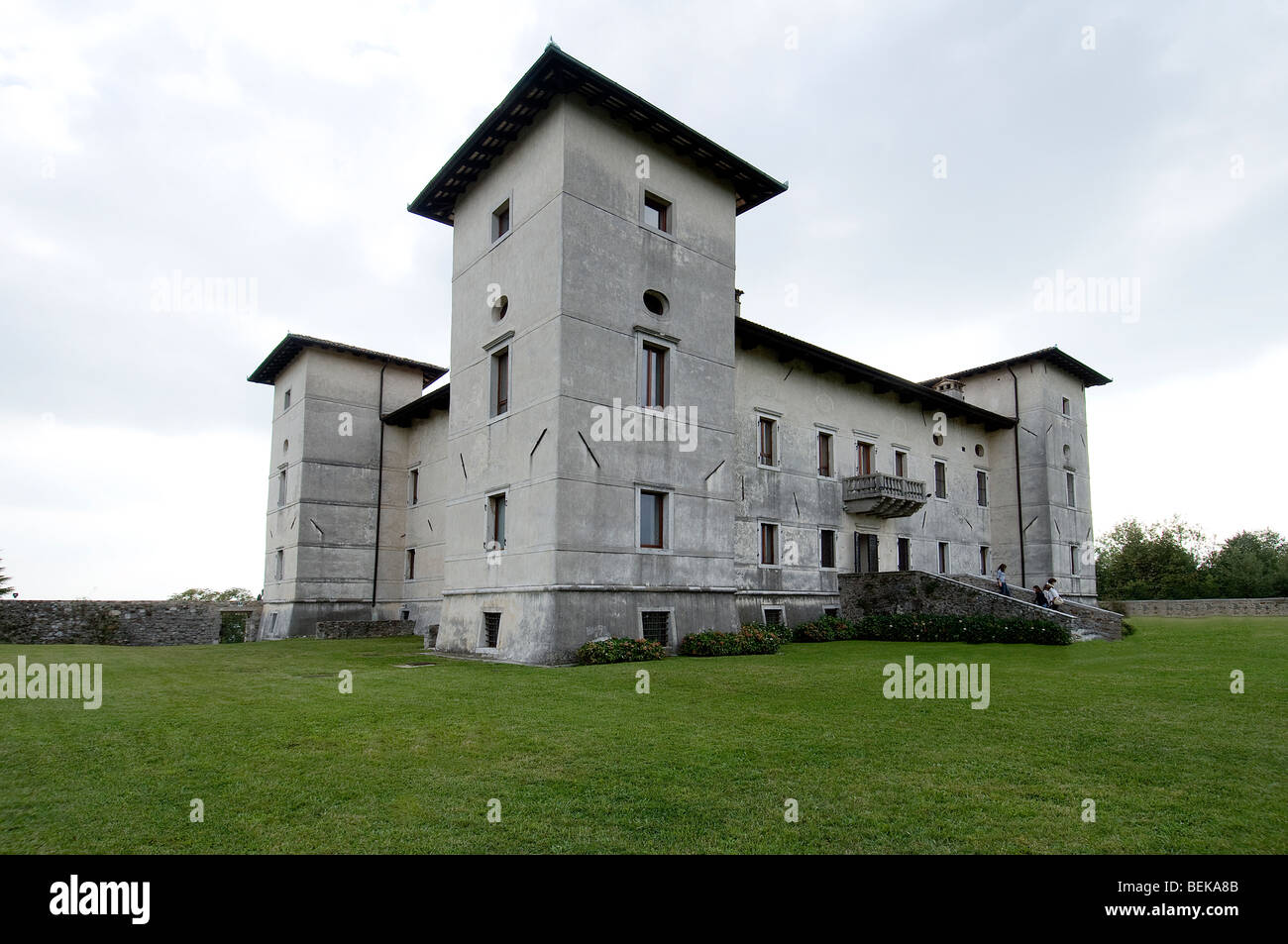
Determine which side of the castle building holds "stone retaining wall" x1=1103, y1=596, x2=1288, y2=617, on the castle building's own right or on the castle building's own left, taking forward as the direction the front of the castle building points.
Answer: on the castle building's own left

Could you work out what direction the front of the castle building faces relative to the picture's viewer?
facing the viewer and to the right of the viewer
